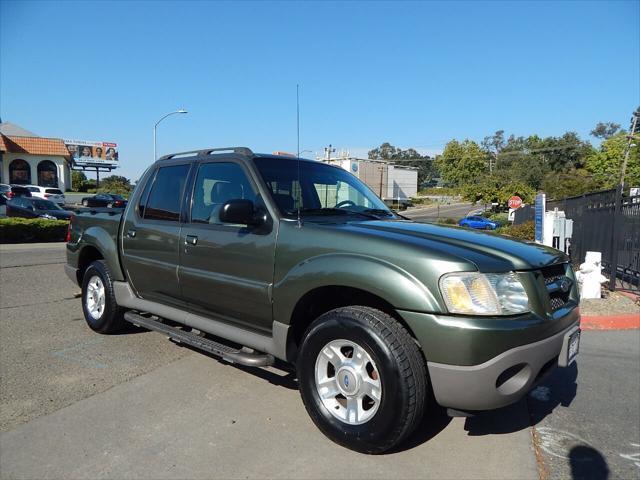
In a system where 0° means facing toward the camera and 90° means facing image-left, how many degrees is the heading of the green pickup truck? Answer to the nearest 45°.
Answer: approximately 315°

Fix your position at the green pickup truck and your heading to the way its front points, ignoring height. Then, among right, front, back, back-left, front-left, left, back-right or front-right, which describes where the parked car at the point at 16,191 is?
back

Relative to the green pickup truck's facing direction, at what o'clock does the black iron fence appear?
The black iron fence is roughly at 9 o'clock from the green pickup truck.

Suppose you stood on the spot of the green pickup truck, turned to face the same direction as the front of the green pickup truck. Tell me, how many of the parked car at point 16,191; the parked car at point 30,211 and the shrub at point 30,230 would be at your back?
3

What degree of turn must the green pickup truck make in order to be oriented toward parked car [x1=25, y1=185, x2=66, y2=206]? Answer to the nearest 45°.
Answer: approximately 180°

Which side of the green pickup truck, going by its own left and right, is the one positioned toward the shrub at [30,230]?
back

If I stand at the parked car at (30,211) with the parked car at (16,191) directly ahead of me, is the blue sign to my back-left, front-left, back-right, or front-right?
back-right

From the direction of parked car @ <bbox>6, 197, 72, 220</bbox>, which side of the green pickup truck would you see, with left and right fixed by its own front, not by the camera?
back

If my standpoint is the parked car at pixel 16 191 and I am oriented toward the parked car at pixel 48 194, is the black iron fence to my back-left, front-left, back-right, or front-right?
front-right

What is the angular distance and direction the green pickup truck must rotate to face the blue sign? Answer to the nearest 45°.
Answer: approximately 90° to its left

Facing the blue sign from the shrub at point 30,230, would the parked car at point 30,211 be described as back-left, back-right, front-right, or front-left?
back-left
